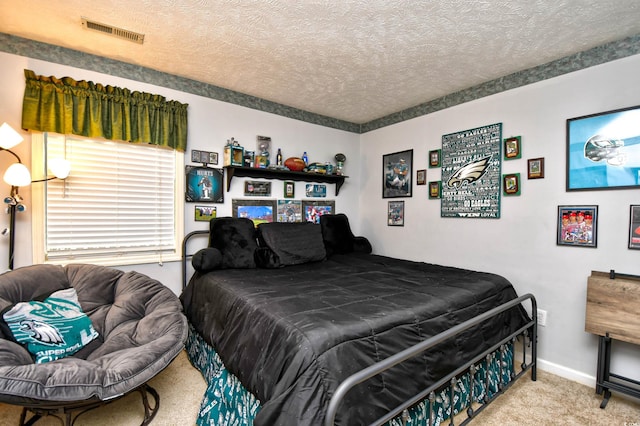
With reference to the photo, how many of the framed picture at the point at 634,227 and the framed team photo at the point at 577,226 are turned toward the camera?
2

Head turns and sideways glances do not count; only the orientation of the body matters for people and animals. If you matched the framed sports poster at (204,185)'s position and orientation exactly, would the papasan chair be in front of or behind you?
in front

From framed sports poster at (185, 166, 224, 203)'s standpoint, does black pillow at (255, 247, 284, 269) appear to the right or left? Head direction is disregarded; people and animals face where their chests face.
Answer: on its left

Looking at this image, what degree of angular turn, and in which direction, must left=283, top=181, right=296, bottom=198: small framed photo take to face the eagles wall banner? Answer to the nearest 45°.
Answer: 0° — it already faces it

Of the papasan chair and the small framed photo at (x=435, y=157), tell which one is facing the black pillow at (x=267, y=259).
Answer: the small framed photo

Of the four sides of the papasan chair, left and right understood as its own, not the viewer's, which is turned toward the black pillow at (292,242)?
left

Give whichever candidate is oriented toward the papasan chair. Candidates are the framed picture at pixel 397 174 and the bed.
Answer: the framed picture

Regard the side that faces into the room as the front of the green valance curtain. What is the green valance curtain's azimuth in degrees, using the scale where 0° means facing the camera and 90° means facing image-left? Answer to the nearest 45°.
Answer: approximately 315°
